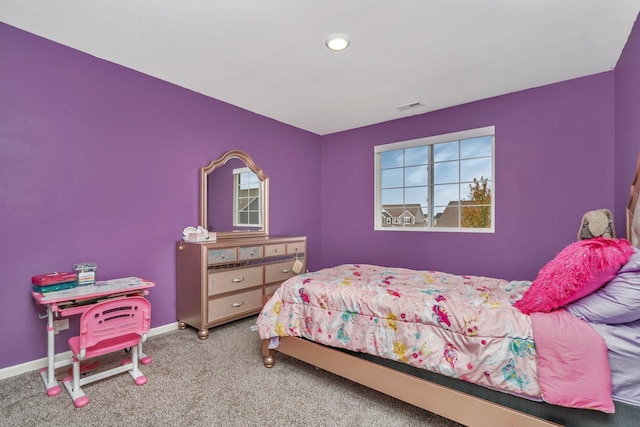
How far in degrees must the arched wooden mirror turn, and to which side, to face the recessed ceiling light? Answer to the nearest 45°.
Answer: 0° — it already faces it

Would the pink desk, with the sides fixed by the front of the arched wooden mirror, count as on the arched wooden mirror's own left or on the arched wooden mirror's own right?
on the arched wooden mirror's own right

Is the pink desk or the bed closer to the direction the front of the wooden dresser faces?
the bed

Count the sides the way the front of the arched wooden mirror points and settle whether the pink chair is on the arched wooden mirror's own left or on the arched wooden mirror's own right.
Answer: on the arched wooden mirror's own right

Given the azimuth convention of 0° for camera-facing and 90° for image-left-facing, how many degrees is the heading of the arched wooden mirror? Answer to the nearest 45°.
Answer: approximately 315°

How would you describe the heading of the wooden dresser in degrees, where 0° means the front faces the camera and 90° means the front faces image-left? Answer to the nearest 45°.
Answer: approximately 315°

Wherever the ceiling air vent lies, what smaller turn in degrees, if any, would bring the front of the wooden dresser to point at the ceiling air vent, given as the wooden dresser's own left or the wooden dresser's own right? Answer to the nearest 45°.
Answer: approximately 45° to the wooden dresser's own left

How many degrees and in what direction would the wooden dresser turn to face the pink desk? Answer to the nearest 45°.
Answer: approximately 90° to its right

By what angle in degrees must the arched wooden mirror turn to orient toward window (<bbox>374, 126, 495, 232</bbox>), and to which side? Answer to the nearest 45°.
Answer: approximately 45° to its left

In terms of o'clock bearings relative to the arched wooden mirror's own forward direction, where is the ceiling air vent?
The ceiling air vent is roughly at 11 o'clock from the arched wooden mirror.
